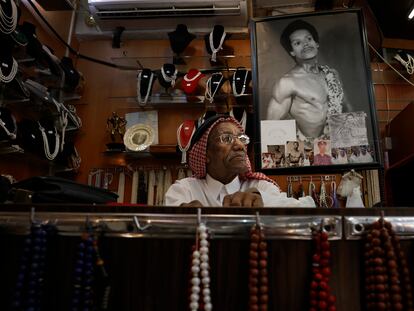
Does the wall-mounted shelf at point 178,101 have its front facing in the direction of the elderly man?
yes

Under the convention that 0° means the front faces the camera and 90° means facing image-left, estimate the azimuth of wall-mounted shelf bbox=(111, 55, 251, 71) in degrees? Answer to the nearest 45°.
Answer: approximately 0°

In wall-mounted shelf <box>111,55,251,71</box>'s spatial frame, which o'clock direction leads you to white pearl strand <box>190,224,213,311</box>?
The white pearl strand is roughly at 12 o'clock from the wall-mounted shelf.

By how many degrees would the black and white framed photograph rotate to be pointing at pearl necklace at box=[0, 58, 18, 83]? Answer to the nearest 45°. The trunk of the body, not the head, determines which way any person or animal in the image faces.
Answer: approximately 90° to its right

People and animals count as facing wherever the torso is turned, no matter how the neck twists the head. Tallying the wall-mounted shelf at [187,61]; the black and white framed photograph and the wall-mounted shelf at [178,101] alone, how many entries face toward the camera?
3

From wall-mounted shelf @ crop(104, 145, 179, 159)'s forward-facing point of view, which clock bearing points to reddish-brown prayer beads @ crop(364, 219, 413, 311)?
The reddish-brown prayer beads is roughly at 12 o'clock from the wall-mounted shelf.

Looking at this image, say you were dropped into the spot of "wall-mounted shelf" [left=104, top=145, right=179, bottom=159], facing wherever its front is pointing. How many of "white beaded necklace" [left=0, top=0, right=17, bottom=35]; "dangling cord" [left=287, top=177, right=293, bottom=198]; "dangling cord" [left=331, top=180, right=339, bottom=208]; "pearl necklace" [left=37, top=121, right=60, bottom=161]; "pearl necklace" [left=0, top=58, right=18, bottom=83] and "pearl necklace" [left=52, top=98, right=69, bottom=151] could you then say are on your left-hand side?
2

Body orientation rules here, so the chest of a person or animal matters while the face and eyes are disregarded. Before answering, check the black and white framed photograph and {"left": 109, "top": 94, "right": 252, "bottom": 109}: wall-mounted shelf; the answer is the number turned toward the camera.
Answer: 2

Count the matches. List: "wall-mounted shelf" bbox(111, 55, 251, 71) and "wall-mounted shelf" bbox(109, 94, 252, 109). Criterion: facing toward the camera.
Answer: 2

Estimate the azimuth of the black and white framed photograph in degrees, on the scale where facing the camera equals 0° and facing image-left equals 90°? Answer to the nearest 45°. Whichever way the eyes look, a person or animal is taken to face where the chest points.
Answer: approximately 0°

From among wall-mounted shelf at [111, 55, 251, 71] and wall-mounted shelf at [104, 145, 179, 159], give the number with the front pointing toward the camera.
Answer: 2

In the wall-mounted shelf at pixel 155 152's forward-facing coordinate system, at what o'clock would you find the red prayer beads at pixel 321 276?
The red prayer beads is roughly at 12 o'clock from the wall-mounted shelf.
